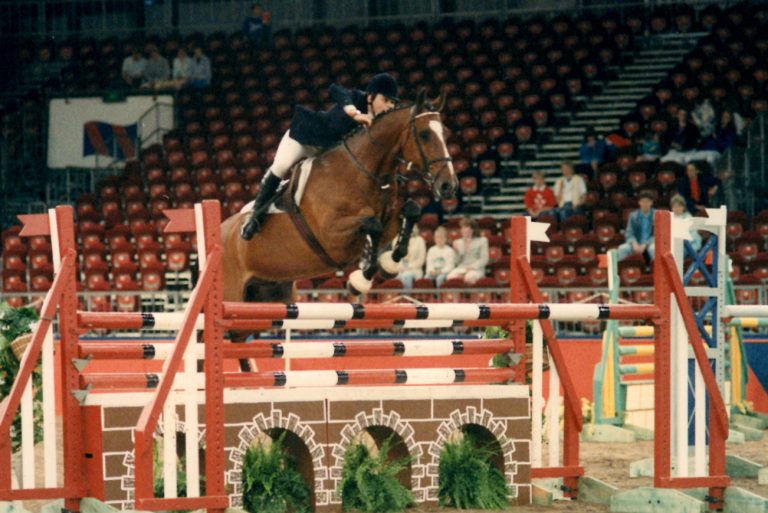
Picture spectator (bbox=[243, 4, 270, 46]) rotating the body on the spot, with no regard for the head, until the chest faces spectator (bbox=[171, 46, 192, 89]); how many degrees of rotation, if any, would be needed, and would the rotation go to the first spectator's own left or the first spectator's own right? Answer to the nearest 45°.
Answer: approximately 45° to the first spectator's own right

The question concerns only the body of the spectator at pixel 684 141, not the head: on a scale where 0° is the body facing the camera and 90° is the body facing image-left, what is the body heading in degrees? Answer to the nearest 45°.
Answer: approximately 45°

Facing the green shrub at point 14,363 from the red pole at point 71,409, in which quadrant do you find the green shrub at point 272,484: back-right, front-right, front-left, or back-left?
back-right

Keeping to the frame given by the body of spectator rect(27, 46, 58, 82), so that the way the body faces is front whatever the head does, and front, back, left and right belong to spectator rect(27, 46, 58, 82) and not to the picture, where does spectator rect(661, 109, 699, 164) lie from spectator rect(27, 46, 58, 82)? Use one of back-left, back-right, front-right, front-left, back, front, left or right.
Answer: front-left
